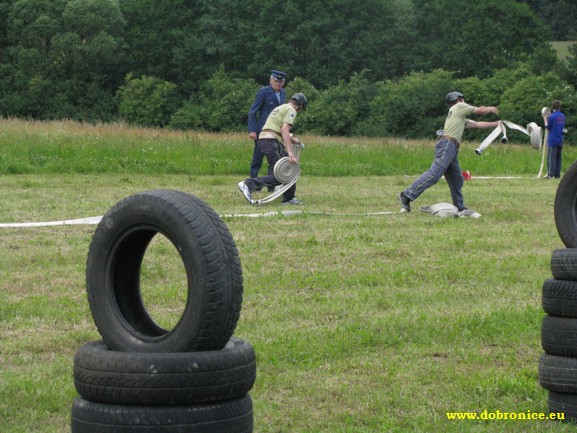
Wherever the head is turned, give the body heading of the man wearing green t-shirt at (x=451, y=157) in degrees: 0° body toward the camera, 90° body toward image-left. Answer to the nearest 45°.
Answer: approximately 270°

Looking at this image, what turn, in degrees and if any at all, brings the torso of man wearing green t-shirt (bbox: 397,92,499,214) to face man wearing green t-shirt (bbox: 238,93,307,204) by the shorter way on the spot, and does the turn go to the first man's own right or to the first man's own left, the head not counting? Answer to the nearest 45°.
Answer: approximately 135° to the first man's own left

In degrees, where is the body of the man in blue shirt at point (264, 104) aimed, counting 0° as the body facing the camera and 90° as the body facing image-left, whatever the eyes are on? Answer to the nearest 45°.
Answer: approximately 315°

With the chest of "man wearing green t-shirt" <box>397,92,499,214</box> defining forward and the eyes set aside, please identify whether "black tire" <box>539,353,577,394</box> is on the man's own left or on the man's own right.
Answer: on the man's own right

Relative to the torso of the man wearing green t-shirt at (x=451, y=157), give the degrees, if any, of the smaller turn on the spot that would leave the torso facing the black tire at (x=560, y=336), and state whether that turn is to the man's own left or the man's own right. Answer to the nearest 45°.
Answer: approximately 90° to the man's own right

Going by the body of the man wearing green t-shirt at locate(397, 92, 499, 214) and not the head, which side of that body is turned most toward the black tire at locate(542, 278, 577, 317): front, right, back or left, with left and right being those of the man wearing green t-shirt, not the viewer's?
right
